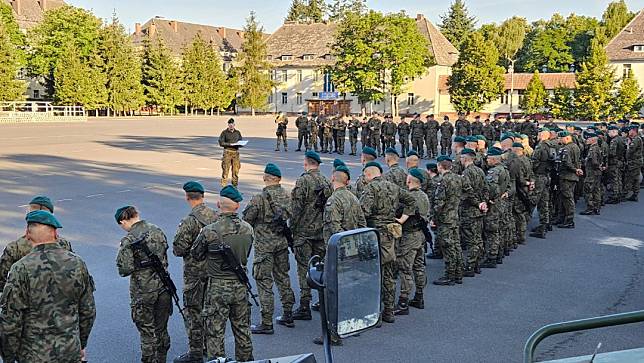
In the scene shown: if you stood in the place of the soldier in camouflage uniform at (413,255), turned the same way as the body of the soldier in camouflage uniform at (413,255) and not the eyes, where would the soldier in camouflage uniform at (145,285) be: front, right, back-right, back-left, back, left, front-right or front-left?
left

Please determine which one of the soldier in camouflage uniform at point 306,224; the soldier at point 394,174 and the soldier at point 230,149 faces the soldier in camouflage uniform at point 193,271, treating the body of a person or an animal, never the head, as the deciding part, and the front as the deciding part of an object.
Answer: the soldier at point 230,149

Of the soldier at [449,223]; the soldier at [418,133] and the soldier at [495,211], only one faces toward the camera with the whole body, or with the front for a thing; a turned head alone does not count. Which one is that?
the soldier at [418,133]

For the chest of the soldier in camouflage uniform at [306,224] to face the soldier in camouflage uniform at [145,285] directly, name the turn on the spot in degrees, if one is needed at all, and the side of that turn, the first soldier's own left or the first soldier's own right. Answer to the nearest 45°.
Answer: approximately 90° to the first soldier's own left

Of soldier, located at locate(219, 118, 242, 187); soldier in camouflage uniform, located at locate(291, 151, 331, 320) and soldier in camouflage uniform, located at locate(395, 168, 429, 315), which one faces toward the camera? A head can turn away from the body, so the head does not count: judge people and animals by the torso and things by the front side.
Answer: the soldier

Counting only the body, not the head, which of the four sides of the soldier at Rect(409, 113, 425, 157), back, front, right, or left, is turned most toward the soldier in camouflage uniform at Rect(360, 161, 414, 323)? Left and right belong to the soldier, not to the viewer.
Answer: front

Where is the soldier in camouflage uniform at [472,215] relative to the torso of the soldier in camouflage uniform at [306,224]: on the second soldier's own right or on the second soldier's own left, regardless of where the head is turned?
on the second soldier's own right

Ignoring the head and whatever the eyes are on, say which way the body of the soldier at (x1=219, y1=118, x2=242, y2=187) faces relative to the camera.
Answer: toward the camera

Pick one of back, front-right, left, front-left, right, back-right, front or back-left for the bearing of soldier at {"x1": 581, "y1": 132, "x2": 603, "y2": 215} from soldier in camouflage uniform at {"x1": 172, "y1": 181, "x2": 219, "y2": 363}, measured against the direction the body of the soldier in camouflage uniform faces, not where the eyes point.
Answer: right

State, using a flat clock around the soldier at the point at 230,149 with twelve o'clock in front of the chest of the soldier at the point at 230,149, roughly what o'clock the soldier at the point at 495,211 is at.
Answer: the soldier at the point at 495,211 is roughly at 11 o'clock from the soldier at the point at 230,149.

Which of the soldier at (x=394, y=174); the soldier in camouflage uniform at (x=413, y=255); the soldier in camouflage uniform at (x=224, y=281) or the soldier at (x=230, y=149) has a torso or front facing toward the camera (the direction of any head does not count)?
the soldier at (x=230, y=149)

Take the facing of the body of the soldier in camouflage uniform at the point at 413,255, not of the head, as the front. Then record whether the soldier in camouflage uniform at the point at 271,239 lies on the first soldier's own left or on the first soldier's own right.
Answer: on the first soldier's own left

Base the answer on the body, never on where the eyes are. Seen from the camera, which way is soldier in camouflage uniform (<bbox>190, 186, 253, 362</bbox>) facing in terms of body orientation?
away from the camera

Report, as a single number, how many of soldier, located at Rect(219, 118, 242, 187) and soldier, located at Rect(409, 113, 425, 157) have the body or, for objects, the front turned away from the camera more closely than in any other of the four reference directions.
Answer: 0

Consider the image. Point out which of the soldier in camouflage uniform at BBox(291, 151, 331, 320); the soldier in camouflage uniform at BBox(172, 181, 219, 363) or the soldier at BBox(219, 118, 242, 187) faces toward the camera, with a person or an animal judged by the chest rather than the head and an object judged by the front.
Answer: the soldier

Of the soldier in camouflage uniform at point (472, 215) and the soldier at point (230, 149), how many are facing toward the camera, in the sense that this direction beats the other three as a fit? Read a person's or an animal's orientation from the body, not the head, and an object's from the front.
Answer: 1

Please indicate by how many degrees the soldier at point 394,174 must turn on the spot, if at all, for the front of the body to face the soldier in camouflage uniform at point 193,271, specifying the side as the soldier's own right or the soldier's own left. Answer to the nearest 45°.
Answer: approximately 90° to the soldier's own left

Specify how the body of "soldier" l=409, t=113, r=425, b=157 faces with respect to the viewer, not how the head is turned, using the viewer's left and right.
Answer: facing the viewer

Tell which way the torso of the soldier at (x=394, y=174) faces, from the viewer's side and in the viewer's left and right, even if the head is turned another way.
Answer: facing away from the viewer and to the left of the viewer
